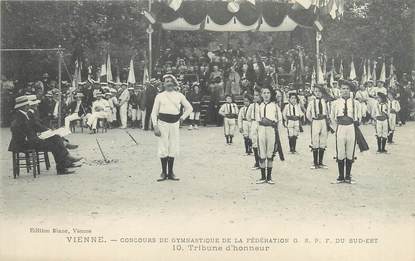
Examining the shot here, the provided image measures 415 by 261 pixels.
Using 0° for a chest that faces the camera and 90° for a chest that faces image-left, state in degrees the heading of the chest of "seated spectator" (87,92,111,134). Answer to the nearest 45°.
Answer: approximately 45°

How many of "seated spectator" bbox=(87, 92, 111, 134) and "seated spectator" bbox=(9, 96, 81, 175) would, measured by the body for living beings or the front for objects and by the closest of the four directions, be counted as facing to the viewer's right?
1

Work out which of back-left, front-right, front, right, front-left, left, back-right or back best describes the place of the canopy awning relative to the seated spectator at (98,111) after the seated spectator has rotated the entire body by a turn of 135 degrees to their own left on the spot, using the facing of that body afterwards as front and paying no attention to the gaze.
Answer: front

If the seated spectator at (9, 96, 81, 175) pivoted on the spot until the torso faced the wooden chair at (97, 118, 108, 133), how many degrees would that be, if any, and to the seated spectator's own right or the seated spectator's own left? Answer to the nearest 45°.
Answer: approximately 90° to the seated spectator's own left

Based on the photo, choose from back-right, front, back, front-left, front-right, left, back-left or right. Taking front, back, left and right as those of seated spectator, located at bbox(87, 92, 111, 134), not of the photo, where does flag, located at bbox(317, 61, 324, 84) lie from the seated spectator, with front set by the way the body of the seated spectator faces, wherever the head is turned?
back-left

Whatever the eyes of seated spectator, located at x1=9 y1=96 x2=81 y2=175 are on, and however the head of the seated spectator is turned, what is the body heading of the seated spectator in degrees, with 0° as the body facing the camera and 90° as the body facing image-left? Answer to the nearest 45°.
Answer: approximately 270°

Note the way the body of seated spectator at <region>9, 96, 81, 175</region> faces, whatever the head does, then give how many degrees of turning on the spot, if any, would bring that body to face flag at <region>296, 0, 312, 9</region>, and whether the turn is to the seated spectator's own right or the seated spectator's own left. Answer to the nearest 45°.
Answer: approximately 45° to the seated spectator's own left

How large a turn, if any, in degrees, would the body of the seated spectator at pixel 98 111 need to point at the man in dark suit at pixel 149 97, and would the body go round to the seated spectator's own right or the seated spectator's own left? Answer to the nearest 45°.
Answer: approximately 135° to the seated spectator's own left

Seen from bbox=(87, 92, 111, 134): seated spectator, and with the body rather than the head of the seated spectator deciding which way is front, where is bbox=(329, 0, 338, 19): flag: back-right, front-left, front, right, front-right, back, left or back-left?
back-left
